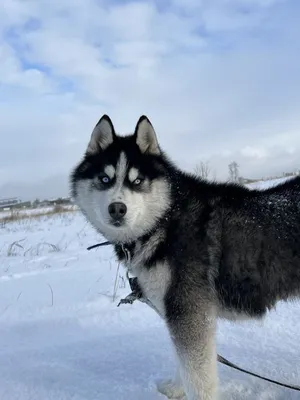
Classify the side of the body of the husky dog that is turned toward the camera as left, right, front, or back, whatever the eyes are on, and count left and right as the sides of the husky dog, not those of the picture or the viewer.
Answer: left
